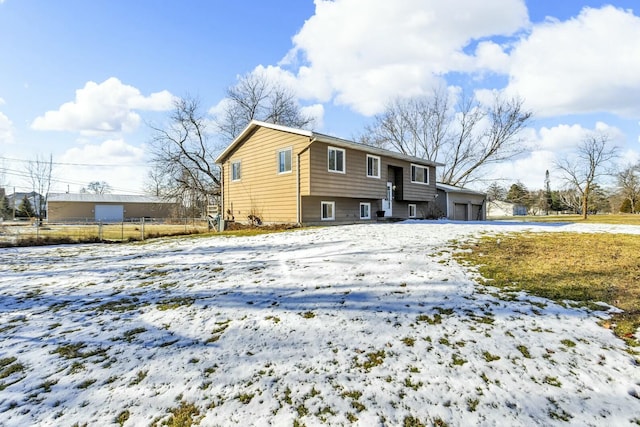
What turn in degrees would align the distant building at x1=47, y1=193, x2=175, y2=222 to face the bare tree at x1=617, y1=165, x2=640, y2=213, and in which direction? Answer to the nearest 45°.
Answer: approximately 45° to its left

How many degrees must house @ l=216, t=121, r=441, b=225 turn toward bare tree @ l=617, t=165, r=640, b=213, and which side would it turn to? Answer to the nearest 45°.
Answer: approximately 90° to its left

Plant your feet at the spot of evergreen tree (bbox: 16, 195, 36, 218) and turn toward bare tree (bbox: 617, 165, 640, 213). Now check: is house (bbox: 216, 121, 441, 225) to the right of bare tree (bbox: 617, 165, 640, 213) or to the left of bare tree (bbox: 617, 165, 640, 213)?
right

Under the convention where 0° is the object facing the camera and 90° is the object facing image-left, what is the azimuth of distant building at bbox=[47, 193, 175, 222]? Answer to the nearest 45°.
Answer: approximately 0°

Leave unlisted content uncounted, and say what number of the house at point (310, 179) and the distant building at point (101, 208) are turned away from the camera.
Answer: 0

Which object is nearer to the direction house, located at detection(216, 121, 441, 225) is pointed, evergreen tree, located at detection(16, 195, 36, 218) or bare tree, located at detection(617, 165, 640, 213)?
the bare tree

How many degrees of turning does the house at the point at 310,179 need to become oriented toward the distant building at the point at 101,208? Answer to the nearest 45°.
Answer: approximately 180°

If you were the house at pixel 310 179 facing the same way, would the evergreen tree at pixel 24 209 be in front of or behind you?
behind

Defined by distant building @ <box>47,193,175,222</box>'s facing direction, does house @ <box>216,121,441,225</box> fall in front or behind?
in front

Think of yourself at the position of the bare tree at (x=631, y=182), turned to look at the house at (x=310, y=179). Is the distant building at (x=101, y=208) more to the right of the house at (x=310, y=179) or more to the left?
right
